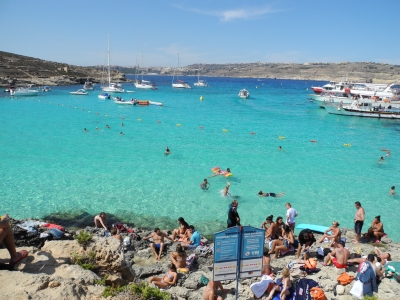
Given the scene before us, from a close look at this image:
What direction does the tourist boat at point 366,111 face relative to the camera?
to the viewer's left

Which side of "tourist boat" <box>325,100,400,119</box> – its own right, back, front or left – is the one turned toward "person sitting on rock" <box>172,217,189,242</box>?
left

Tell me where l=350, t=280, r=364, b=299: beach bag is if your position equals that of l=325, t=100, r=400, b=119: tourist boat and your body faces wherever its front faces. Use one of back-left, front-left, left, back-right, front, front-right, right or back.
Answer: left

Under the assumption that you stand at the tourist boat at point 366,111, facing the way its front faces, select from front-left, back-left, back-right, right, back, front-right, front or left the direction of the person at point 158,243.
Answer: left
